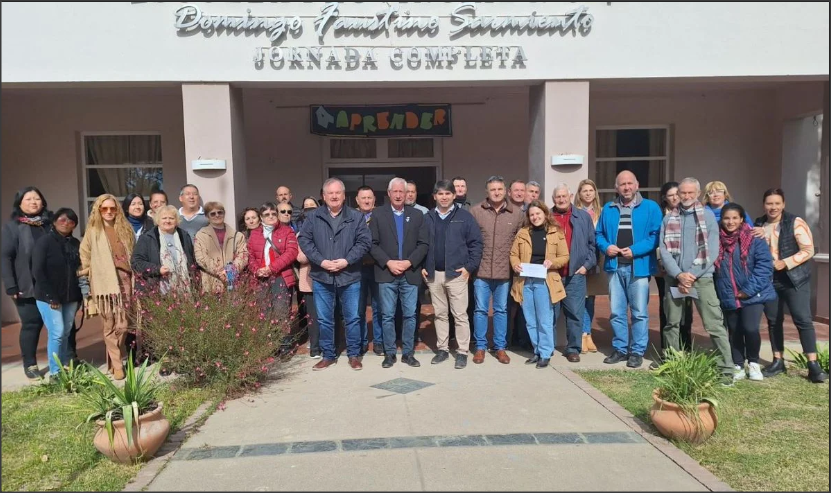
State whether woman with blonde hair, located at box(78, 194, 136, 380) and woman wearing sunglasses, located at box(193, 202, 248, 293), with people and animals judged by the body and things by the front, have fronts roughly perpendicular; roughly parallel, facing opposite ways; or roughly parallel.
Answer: roughly parallel

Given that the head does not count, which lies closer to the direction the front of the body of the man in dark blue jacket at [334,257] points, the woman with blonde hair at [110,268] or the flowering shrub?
the flowering shrub

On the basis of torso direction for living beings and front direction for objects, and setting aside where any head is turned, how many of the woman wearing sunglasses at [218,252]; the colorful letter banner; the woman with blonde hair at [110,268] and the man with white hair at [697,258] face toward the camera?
4

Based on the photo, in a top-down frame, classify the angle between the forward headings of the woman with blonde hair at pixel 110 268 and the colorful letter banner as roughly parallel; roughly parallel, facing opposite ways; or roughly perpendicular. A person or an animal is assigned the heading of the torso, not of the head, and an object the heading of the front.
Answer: roughly parallel

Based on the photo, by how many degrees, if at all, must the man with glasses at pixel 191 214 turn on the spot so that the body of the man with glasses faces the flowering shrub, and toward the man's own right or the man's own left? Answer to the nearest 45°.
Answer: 0° — they already face it

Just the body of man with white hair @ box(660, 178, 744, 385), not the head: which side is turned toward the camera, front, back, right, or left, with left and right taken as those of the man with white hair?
front

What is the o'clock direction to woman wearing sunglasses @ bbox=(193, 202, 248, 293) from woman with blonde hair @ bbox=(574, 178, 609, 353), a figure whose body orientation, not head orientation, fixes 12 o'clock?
The woman wearing sunglasses is roughly at 2 o'clock from the woman with blonde hair.

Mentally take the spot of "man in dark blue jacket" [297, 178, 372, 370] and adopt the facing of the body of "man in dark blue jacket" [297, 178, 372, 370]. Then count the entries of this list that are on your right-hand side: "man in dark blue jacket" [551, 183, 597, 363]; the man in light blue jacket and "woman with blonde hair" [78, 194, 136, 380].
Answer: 1

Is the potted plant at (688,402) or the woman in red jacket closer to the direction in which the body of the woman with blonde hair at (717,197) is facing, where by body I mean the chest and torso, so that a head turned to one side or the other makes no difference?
the potted plant

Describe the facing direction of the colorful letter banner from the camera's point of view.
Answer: facing the viewer

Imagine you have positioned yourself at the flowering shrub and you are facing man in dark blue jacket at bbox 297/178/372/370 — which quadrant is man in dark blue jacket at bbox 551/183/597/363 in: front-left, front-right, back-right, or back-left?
front-right

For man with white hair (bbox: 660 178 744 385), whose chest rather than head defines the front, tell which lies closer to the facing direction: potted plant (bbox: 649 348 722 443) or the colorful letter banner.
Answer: the potted plant

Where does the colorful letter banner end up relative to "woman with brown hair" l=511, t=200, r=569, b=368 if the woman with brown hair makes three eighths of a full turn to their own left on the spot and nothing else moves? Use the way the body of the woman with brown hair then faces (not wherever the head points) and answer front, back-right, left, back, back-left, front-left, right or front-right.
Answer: left

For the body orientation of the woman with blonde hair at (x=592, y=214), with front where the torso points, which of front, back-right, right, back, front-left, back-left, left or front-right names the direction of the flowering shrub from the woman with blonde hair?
front-right

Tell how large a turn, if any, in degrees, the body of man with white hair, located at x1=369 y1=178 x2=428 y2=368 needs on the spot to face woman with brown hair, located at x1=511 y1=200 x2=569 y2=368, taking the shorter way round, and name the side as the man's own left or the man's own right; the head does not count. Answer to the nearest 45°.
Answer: approximately 90° to the man's own left

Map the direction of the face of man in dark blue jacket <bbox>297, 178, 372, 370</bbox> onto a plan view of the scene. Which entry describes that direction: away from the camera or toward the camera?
toward the camera
